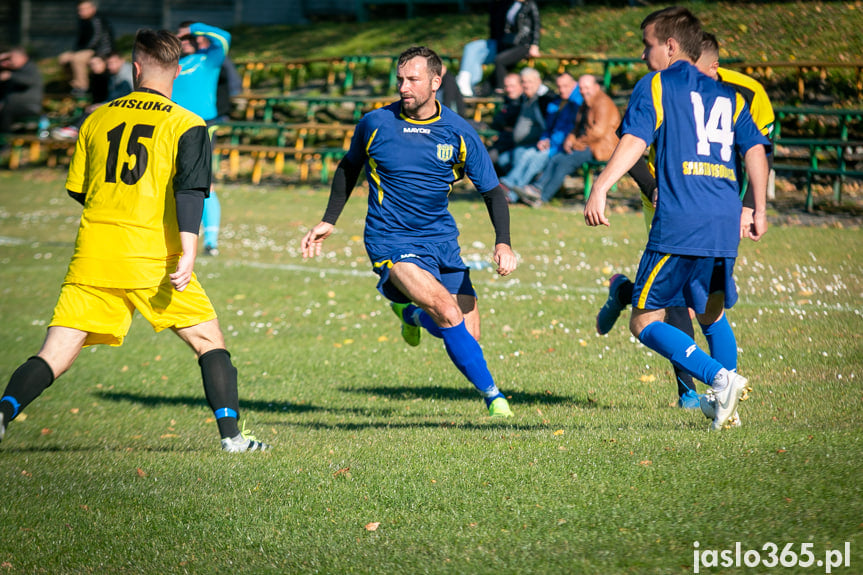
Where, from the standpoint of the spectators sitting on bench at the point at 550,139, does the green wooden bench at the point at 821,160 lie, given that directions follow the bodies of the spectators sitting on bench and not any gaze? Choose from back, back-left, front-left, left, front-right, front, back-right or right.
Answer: back-left

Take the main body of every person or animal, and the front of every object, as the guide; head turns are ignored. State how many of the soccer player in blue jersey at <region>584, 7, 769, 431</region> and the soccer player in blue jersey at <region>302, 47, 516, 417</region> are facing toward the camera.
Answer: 1

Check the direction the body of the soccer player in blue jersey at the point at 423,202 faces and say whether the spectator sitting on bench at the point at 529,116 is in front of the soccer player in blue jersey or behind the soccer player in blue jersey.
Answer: behind

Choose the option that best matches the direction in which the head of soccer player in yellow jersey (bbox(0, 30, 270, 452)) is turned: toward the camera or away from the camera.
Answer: away from the camera

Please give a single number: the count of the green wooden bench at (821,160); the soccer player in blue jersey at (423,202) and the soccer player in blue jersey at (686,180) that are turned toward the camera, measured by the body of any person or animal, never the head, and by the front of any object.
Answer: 2

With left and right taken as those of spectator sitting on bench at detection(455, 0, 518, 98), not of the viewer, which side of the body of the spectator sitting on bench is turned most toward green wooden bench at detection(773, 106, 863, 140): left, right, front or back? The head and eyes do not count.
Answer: left

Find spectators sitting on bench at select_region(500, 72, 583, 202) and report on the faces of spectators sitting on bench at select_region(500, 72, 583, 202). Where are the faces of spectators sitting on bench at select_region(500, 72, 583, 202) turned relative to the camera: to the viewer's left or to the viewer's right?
to the viewer's left
